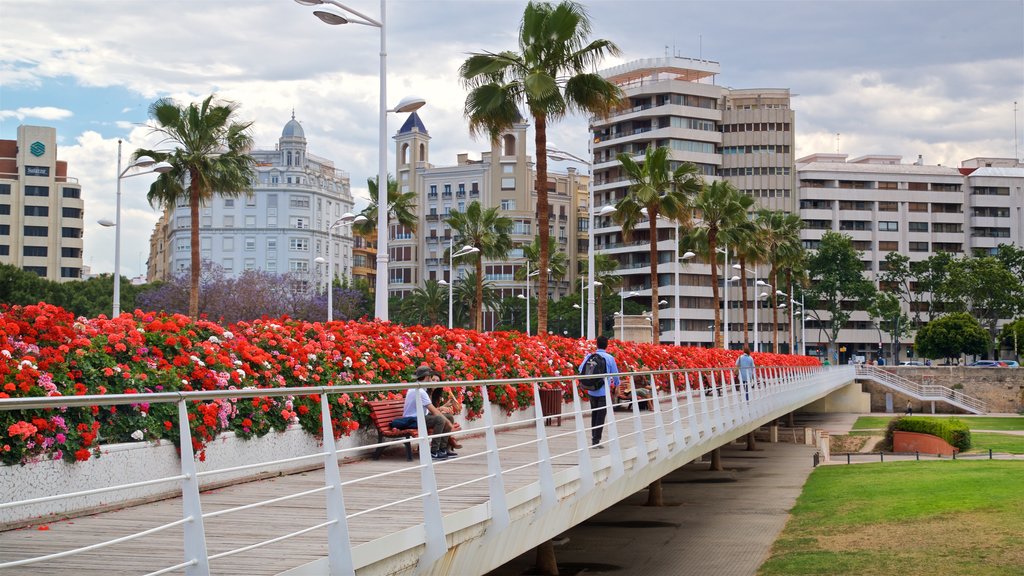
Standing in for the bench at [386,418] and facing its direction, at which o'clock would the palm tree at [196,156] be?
The palm tree is roughly at 7 o'clock from the bench.

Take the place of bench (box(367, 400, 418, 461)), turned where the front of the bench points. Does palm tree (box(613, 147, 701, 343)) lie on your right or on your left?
on your left

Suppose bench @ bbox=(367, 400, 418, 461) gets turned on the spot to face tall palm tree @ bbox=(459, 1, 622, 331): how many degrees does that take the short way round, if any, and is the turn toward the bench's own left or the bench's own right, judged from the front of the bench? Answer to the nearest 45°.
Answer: approximately 135° to the bench's own left

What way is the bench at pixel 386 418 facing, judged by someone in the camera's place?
facing the viewer and to the right of the viewer
